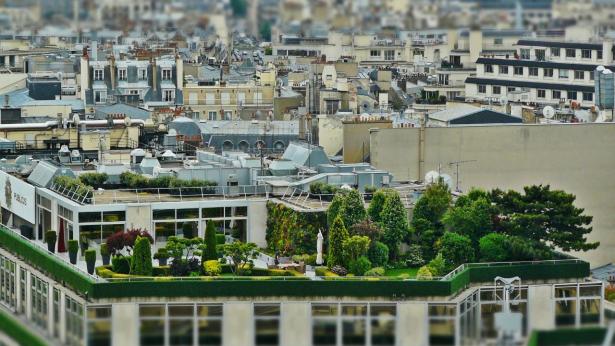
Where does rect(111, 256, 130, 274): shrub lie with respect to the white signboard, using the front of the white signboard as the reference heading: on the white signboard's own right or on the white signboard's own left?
on the white signboard's own left

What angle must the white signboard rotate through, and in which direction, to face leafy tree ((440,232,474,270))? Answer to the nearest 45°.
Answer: approximately 90° to its left

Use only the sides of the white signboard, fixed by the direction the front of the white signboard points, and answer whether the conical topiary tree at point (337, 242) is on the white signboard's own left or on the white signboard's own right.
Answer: on the white signboard's own left

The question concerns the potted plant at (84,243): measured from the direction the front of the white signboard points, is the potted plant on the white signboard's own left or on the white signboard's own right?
on the white signboard's own left

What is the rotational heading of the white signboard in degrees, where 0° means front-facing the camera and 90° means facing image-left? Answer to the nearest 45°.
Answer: approximately 45°

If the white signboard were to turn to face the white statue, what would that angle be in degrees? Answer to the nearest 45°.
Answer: approximately 90° to its left

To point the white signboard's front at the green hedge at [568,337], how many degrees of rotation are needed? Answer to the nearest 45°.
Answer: approximately 90° to its left

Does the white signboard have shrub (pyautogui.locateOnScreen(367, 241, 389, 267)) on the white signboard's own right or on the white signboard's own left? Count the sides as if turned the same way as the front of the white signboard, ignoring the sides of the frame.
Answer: on the white signboard's own left
